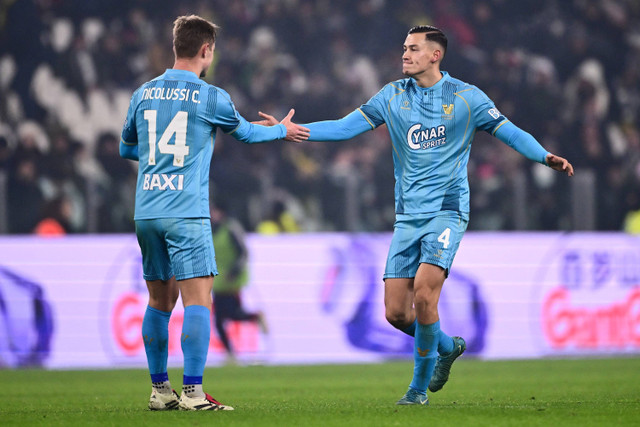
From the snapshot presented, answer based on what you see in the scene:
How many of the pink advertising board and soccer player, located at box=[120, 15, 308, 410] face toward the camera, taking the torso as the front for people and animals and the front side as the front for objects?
1

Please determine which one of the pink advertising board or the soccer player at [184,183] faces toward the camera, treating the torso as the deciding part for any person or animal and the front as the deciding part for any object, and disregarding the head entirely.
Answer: the pink advertising board

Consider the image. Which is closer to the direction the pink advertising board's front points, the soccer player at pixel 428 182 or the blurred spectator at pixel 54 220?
the soccer player

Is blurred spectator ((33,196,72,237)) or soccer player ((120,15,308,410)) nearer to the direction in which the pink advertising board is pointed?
the soccer player

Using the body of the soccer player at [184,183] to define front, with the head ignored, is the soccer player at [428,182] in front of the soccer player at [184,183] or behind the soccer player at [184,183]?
in front

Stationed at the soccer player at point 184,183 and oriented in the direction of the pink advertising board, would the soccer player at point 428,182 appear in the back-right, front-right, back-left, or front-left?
front-right

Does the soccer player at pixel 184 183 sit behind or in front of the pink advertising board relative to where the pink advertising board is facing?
in front

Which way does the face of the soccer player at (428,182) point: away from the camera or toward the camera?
toward the camera

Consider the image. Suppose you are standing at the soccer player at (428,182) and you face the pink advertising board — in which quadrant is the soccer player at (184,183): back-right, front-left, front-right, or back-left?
back-left

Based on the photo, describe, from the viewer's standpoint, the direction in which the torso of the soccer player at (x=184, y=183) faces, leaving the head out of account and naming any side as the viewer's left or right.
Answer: facing away from the viewer and to the right of the viewer

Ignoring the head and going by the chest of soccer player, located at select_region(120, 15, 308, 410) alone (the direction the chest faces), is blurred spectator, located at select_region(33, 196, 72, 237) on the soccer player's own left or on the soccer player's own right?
on the soccer player's own left

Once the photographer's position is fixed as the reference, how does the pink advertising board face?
facing the viewer
